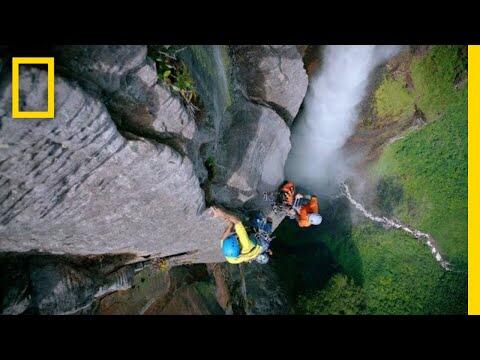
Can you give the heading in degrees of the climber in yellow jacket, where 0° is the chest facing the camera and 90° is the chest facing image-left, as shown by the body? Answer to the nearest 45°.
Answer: approximately 135°

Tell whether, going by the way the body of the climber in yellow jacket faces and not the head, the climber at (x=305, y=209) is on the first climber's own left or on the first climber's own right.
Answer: on the first climber's own right

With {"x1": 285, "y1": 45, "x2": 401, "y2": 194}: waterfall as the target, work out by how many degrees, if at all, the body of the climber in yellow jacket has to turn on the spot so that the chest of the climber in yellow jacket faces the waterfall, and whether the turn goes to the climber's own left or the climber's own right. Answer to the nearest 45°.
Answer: approximately 90° to the climber's own right
